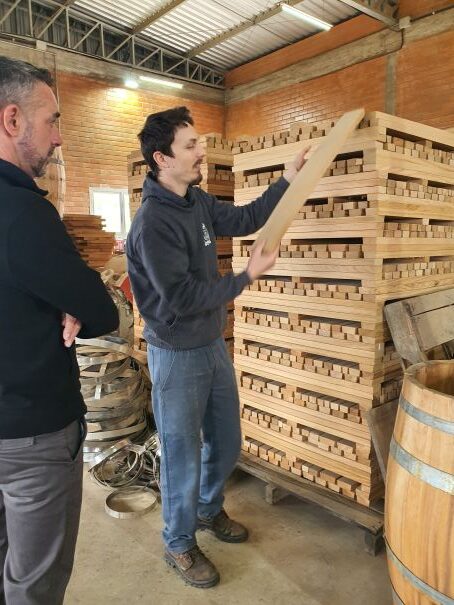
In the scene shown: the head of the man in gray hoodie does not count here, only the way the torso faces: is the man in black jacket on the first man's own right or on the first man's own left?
on the first man's own right

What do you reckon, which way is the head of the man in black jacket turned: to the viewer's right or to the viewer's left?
to the viewer's right

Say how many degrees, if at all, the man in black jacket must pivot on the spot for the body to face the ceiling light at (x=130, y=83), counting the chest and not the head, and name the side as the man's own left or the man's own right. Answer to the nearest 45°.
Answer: approximately 90° to the man's own left

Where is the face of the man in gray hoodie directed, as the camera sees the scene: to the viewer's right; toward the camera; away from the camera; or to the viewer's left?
to the viewer's right

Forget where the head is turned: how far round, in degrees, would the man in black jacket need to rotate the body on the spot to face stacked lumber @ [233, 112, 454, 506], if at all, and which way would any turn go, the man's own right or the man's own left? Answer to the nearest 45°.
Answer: approximately 45° to the man's own left

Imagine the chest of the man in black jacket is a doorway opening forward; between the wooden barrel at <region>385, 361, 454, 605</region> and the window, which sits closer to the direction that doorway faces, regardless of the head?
the wooden barrel

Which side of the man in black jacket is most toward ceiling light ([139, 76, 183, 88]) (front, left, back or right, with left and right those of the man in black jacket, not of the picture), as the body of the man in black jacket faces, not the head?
left

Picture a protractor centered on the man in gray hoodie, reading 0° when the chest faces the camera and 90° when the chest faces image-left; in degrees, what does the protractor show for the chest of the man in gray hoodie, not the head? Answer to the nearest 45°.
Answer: approximately 315°

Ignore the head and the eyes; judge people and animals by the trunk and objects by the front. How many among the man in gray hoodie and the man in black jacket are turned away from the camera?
0

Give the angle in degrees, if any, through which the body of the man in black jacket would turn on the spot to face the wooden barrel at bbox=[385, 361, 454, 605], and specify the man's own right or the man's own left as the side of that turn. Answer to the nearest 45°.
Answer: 0° — they already face it

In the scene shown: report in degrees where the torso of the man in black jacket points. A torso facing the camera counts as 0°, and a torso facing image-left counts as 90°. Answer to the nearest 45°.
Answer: approximately 270°
